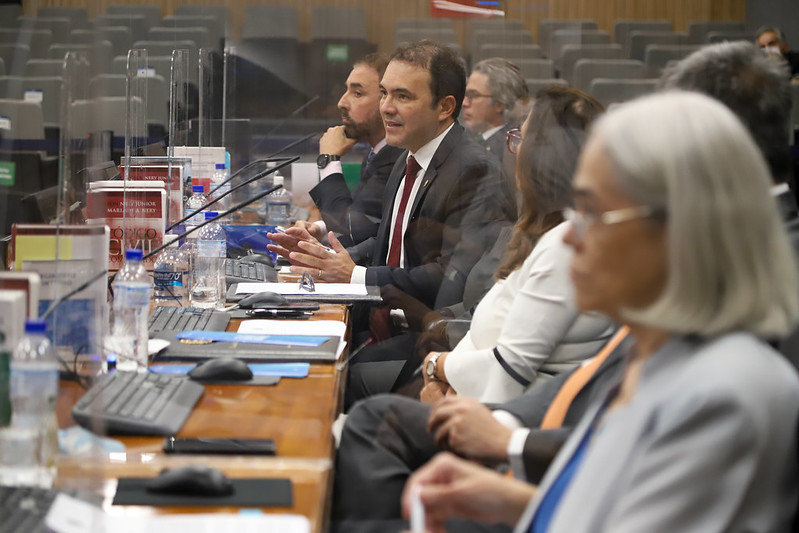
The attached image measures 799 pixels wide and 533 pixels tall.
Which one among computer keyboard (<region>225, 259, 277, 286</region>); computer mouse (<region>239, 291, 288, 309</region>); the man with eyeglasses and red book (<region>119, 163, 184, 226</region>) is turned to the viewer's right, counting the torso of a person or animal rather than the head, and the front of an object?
the computer keyboard

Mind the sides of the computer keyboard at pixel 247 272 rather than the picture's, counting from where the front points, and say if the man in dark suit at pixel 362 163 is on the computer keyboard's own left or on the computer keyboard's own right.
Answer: on the computer keyboard's own left

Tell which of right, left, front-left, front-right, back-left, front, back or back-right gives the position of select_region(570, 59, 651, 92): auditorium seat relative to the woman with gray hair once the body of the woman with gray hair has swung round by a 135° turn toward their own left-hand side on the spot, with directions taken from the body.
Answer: back-left

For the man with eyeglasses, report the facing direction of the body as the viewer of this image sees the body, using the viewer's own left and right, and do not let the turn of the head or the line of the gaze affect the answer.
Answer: facing to the left of the viewer

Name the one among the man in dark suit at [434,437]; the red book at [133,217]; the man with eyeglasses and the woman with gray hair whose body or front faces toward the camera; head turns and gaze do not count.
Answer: the red book

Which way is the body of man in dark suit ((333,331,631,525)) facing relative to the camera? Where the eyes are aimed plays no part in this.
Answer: to the viewer's left

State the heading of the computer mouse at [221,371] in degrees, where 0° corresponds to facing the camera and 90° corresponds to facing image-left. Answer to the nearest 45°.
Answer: approximately 90°

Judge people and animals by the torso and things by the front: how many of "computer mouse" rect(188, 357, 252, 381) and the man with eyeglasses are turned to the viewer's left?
2

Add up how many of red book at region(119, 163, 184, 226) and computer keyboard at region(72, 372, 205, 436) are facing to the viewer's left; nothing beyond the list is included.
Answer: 0

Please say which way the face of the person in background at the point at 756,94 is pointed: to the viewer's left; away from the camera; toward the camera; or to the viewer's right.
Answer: away from the camera

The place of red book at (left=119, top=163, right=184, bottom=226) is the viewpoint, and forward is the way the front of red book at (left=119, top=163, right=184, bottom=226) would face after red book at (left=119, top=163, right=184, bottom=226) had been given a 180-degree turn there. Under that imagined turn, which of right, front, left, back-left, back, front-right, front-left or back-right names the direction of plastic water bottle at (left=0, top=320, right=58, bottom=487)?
back

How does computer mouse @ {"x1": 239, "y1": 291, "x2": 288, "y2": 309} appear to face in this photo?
to the viewer's left

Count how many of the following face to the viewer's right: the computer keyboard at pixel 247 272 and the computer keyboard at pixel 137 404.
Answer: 2

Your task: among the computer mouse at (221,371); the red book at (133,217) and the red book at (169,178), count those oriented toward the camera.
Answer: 2

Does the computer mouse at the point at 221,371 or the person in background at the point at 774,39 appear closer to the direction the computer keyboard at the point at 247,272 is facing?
the person in background

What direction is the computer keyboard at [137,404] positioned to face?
to the viewer's right

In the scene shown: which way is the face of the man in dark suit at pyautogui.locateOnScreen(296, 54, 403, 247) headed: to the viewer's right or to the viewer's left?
to the viewer's left

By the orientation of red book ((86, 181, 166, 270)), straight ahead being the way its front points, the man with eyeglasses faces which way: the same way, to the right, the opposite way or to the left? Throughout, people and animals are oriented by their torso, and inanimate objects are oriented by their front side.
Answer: to the right

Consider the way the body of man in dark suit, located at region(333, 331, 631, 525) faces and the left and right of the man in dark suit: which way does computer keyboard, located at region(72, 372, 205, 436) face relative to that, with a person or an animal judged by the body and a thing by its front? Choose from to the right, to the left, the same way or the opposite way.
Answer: the opposite way

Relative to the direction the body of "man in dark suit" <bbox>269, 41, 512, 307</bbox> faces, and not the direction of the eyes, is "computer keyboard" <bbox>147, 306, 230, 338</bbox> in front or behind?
in front

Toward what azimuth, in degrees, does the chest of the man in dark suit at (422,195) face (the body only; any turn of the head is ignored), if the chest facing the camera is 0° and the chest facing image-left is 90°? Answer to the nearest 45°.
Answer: approximately 45°

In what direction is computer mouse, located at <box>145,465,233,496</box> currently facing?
to the viewer's left

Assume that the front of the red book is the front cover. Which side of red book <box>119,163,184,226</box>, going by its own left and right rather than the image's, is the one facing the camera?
front
